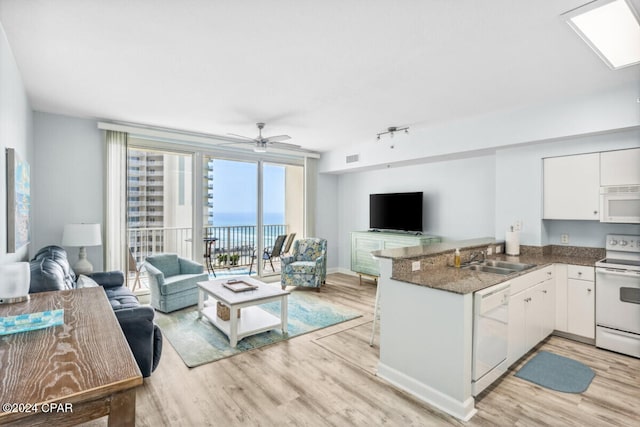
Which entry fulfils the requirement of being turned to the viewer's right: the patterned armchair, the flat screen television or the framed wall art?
the framed wall art

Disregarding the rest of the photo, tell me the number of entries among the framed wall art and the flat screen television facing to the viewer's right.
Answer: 1

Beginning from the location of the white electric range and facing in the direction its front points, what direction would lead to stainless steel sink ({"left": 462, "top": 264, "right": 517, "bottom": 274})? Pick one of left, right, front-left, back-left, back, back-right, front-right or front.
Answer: front

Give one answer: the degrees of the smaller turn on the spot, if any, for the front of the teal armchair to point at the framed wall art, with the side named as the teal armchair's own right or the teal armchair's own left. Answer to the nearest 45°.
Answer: approximately 90° to the teal armchair's own right

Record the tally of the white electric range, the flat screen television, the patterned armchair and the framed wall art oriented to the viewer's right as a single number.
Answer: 1

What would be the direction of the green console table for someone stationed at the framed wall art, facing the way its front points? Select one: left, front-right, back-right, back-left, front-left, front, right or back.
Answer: front

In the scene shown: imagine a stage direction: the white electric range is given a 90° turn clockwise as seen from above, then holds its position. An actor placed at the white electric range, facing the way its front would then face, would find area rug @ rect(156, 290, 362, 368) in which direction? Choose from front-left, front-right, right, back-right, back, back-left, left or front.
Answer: left

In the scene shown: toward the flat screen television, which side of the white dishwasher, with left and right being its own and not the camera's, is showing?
back

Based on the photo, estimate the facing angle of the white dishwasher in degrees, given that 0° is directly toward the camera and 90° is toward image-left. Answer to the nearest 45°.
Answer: approximately 315°

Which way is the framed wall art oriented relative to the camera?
to the viewer's right

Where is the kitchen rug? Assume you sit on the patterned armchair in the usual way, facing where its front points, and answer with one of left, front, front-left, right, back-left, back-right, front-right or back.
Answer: left
